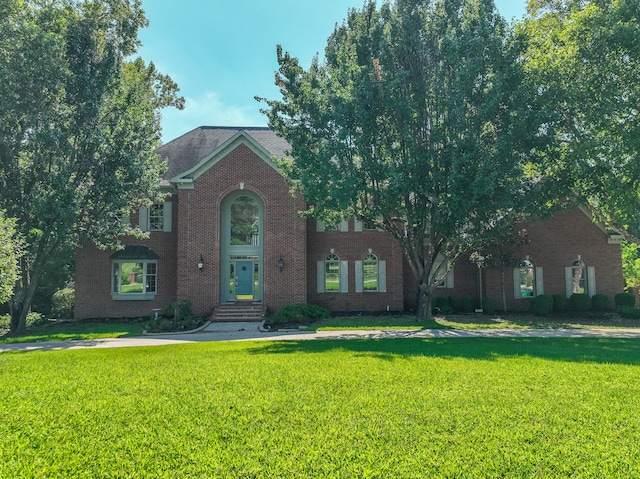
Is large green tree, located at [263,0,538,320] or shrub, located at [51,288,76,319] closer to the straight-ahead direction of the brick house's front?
the large green tree

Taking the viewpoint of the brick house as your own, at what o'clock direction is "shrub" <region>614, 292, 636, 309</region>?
The shrub is roughly at 9 o'clock from the brick house.

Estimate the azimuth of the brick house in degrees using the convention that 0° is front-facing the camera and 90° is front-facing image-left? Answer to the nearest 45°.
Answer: approximately 0°

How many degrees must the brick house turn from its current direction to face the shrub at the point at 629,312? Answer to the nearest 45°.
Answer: approximately 90° to its left
